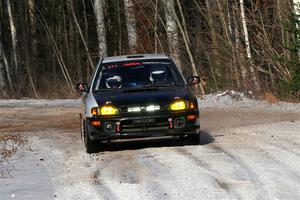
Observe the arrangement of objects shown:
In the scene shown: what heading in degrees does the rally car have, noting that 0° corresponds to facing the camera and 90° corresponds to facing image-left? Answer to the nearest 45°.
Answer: approximately 0°
